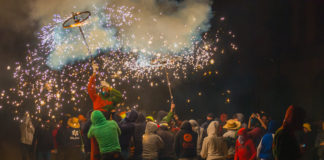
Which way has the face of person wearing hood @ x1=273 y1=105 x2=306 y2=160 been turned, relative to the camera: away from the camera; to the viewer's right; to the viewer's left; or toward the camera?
away from the camera

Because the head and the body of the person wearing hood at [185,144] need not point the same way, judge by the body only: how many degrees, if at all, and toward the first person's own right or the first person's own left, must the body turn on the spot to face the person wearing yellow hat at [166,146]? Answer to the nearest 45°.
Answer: approximately 45° to the first person's own left

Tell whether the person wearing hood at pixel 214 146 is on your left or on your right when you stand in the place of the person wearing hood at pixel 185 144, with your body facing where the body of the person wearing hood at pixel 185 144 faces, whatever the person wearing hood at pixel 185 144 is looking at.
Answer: on your right

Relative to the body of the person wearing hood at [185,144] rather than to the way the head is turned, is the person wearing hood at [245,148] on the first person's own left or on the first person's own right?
on the first person's own right

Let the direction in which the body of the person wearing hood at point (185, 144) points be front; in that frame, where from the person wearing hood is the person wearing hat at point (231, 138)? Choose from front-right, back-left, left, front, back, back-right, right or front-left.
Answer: front-right

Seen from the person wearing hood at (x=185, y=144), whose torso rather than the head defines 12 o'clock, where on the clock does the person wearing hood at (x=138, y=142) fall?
the person wearing hood at (x=138, y=142) is roughly at 8 o'clock from the person wearing hood at (x=185, y=144).

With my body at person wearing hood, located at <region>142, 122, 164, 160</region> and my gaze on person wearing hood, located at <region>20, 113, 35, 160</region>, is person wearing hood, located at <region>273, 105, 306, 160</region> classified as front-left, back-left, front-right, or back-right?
back-left

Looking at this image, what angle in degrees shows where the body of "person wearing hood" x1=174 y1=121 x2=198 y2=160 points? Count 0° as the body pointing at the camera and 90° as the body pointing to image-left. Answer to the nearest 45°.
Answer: approximately 180°

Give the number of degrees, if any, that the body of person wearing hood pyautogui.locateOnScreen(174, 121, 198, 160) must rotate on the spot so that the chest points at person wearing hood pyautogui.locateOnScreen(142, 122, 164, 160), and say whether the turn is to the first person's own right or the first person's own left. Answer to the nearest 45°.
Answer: approximately 90° to the first person's own left

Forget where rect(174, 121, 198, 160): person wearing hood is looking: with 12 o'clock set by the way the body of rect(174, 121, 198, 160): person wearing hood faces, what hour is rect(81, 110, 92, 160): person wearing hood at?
rect(81, 110, 92, 160): person wearing hood is roughly at 8 o'clock from rect(174, 121, 198, 160): person wearing hood.

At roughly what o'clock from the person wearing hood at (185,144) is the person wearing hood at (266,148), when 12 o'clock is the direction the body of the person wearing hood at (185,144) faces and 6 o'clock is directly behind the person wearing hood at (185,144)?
the person wearing hood at (266,148) is roughly at 4 o'clock from the person wearing hood at (185,144).
